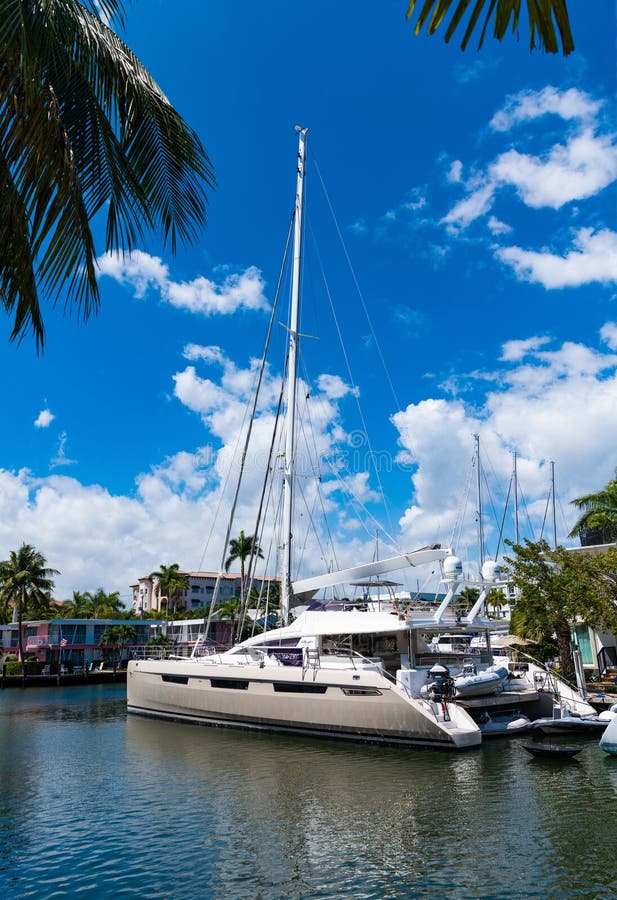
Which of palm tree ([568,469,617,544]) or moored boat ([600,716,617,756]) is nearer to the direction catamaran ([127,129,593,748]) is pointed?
the palm tree

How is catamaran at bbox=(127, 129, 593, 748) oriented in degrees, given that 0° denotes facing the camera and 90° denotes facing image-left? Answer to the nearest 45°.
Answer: approximately 135°

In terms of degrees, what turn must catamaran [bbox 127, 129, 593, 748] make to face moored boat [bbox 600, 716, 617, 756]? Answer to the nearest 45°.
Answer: approximately 180°

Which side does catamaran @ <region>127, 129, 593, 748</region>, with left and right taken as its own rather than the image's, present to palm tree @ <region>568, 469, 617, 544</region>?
right
